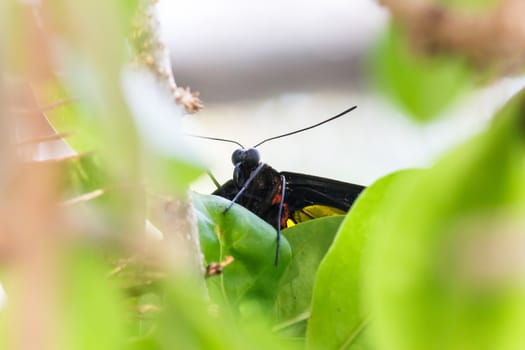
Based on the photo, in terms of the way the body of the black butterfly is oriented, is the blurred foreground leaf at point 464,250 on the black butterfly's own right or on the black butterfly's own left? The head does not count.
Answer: on the black butterfly's own left

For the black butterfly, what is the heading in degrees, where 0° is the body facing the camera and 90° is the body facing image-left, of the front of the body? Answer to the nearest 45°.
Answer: approximately 45°

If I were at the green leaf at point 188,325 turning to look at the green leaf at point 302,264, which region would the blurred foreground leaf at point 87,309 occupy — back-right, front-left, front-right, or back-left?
back-left

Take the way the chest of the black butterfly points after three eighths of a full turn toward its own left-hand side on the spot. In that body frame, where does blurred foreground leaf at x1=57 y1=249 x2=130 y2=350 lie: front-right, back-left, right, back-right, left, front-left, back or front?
right
